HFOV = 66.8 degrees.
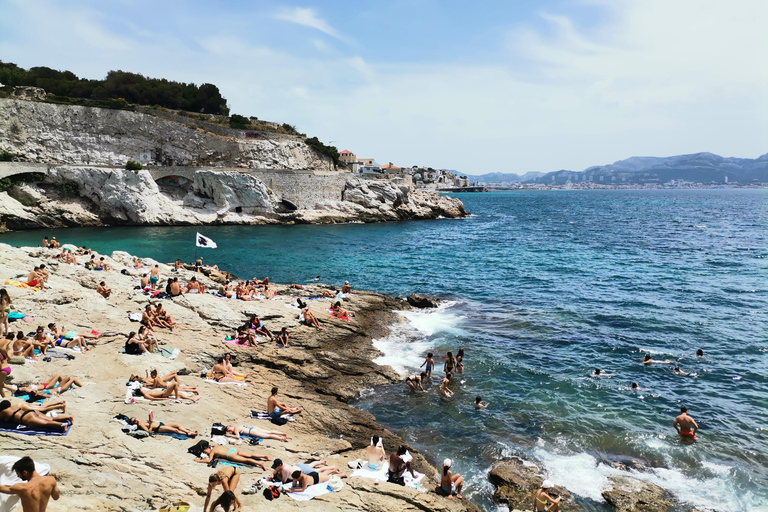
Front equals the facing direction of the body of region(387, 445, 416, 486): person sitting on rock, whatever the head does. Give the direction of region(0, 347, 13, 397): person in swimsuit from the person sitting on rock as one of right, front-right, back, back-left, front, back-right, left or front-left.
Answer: back-left

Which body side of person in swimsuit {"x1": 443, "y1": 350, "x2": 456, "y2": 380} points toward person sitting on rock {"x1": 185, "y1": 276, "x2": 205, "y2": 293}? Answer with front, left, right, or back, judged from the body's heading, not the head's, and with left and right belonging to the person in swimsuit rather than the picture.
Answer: left

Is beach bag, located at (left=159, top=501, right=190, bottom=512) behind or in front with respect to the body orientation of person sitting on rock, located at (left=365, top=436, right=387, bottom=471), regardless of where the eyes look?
behind

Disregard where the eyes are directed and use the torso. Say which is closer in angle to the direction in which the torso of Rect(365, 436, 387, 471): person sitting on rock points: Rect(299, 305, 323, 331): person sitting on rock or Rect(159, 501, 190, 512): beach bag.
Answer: the person sitting on rock

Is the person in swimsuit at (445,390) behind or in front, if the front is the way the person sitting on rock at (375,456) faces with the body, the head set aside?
in front

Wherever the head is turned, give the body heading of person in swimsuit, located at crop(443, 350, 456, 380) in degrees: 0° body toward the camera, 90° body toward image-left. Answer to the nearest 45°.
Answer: approximately 180°

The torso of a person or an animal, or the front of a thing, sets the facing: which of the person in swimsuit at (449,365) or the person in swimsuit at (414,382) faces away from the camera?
the person in swimsuit at (449,365)

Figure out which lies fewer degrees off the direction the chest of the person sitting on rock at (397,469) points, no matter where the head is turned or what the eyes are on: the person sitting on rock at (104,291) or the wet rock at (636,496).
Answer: the wet rock
